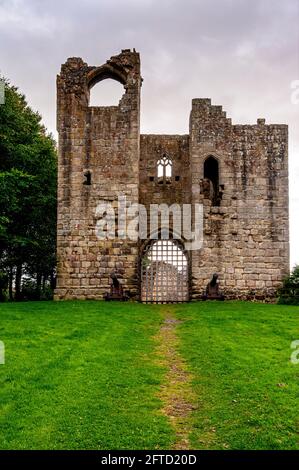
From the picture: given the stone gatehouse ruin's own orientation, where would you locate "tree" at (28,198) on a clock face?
The tree is roughly at 4 o'clock from the stone gatehouse ruin.

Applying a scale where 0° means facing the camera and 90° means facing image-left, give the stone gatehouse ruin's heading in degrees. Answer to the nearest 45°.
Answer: approximately 0°

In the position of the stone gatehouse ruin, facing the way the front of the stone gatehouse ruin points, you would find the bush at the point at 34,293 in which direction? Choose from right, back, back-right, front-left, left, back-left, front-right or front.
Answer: back-right

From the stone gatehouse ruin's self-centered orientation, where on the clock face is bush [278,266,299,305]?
The bush is roughly at 9 o'clock from the stone gatehouse ruin.
